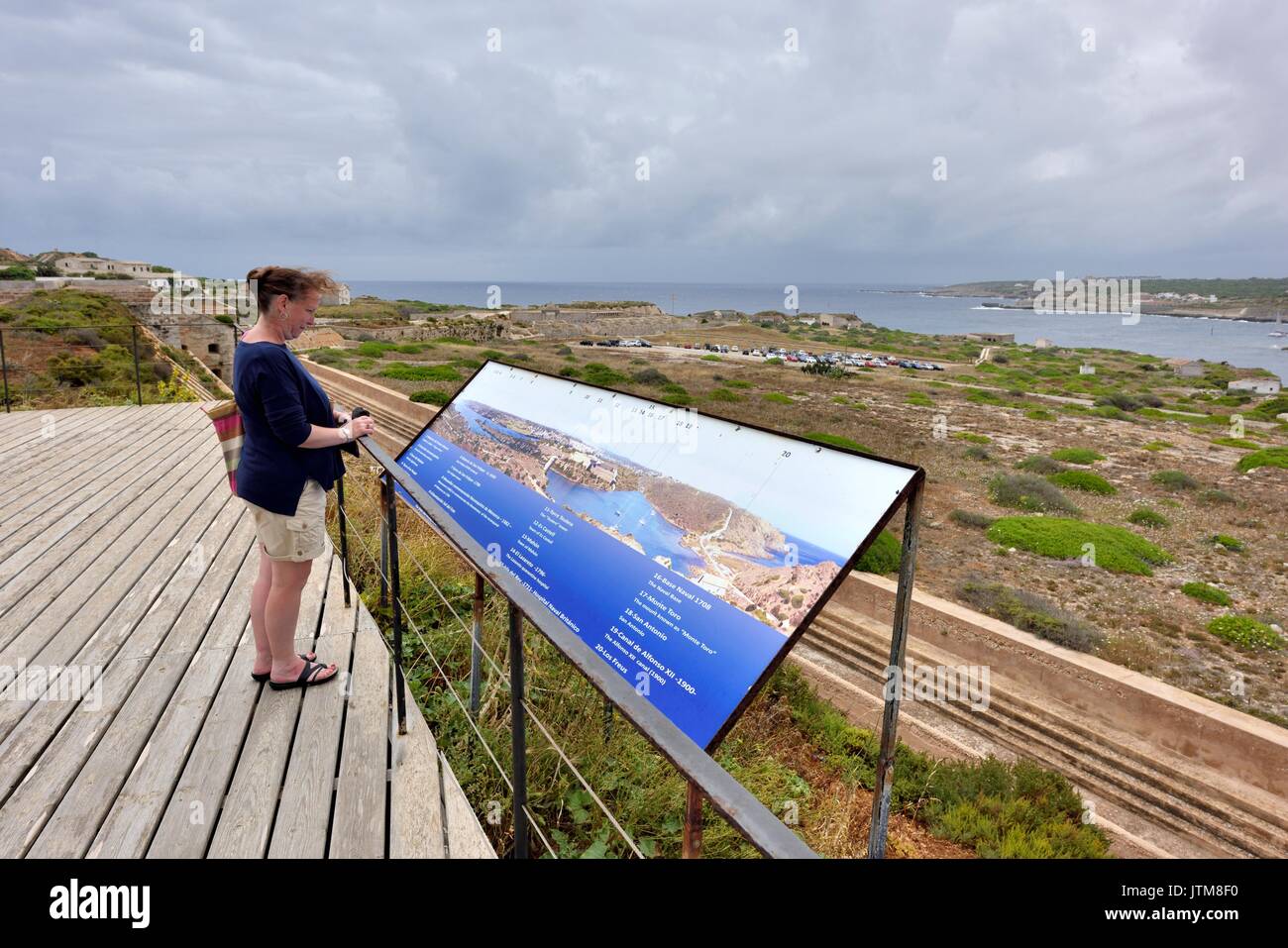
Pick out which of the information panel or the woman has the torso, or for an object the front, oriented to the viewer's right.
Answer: the woman

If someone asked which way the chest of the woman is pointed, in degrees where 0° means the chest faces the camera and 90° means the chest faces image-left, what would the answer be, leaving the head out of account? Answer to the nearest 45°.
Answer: approximately 270°

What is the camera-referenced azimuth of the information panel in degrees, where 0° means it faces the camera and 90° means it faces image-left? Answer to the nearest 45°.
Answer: approximately 45°

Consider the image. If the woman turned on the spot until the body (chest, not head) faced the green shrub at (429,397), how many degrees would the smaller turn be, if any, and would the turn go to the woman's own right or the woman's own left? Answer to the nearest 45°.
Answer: approximately 90° to the woman's own left

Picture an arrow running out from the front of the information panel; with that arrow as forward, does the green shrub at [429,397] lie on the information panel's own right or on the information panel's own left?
on the information panel's own right

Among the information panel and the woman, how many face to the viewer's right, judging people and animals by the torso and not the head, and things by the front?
1

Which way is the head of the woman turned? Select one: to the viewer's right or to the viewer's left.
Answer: to the viewer's right
